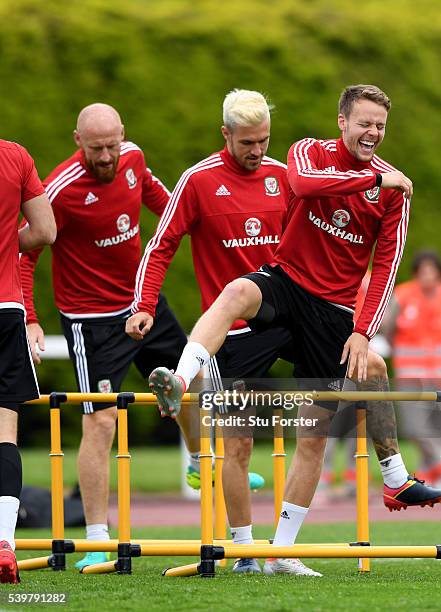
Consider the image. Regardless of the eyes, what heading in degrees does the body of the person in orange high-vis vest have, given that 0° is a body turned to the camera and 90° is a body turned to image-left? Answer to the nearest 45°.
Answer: approximately 0°

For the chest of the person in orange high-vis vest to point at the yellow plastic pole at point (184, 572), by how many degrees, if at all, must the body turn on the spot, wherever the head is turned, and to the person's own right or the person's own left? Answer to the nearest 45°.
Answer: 0° — they already face it

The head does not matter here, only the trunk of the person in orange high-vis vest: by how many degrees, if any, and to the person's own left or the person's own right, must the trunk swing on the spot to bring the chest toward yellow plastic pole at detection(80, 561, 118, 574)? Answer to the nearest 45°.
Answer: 0° — they already face it
